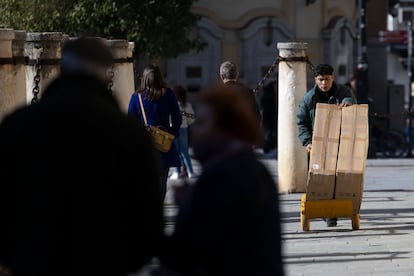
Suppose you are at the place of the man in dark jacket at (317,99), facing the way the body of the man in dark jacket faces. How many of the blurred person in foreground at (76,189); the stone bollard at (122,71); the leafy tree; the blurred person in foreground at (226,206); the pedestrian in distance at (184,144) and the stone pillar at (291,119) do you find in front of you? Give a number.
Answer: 2

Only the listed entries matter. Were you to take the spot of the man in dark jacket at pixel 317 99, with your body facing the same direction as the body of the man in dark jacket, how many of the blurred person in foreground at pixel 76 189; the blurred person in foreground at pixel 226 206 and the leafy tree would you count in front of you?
2

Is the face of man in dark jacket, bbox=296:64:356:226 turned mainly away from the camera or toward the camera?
toward the camera

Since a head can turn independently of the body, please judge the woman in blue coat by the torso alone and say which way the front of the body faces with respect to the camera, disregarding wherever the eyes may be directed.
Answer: away from the camera

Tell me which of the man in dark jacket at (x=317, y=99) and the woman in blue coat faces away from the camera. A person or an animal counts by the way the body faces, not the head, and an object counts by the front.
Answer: the woman in blue coat

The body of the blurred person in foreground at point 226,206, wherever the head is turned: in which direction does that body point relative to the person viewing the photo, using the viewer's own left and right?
facing away from the viewer and to the left of the viewer
